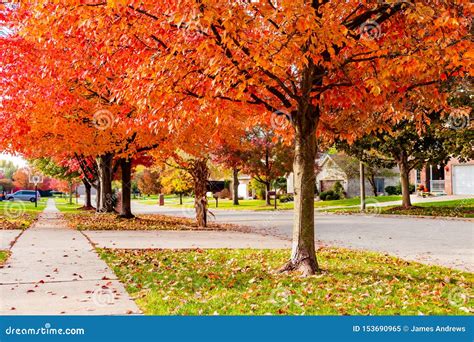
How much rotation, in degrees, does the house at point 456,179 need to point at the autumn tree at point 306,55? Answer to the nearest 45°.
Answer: approximately 45° to its left

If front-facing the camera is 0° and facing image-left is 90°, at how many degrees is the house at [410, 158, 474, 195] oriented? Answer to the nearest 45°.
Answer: approximately 45°
